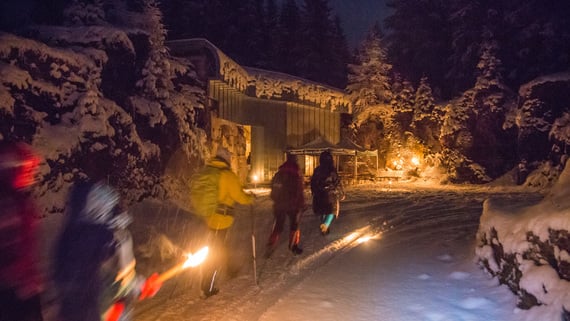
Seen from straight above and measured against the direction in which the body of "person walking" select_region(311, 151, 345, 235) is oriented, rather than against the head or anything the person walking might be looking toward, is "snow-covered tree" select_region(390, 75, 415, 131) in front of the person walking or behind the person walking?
in front

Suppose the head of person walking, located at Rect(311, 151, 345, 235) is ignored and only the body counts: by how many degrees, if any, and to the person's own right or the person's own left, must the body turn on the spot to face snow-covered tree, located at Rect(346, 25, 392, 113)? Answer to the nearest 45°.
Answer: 0° — they already face it

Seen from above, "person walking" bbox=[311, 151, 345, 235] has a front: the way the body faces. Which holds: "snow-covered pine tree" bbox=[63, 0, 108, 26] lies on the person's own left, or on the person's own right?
on the person's own left

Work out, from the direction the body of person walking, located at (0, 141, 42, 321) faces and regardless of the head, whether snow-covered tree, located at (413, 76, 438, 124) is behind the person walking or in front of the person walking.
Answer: in front

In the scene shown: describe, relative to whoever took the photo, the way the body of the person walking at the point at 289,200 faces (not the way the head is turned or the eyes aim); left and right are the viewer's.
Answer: facing away from the viewer and to the right of the viewer

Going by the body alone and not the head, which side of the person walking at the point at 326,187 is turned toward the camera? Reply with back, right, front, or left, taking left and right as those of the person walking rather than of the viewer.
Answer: back

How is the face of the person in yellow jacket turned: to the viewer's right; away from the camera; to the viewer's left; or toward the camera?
away from the camera

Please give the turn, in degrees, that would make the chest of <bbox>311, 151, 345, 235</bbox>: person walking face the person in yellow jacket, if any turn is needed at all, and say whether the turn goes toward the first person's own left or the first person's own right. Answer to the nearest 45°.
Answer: approximately 180°
